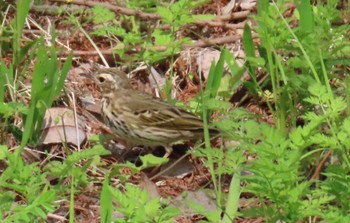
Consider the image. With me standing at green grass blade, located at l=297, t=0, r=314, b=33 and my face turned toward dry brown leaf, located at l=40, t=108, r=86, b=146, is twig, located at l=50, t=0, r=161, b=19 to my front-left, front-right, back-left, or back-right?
front-right

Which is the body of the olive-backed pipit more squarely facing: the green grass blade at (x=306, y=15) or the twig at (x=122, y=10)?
the twig

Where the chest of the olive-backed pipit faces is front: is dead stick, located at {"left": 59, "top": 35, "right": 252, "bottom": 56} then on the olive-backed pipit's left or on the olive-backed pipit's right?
on the olive-backed pipit's right

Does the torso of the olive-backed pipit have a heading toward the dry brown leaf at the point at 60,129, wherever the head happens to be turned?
yes

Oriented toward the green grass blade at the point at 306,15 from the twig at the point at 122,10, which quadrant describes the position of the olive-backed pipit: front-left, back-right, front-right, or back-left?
front-right

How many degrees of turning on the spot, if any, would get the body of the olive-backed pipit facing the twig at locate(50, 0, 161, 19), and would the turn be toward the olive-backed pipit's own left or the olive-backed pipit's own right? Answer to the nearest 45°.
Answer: approximately 90° to the olive-backed pipit's own right

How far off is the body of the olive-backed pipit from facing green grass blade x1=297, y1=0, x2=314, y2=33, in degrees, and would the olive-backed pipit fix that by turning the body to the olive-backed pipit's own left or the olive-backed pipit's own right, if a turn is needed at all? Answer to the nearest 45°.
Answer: approximately 180°

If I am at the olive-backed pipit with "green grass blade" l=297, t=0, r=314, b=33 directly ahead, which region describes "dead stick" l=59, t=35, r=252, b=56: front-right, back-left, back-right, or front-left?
front-left

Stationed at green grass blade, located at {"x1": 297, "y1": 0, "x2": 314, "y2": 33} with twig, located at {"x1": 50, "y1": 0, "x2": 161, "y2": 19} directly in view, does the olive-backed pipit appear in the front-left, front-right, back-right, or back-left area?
front-left

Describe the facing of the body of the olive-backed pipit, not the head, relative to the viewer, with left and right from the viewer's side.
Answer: facing to the left of the viewer

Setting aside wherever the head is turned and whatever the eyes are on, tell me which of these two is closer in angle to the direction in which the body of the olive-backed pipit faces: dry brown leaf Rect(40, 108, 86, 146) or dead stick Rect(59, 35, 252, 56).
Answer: the dry brown leaf

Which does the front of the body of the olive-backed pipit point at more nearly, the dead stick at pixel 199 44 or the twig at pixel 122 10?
the twig
